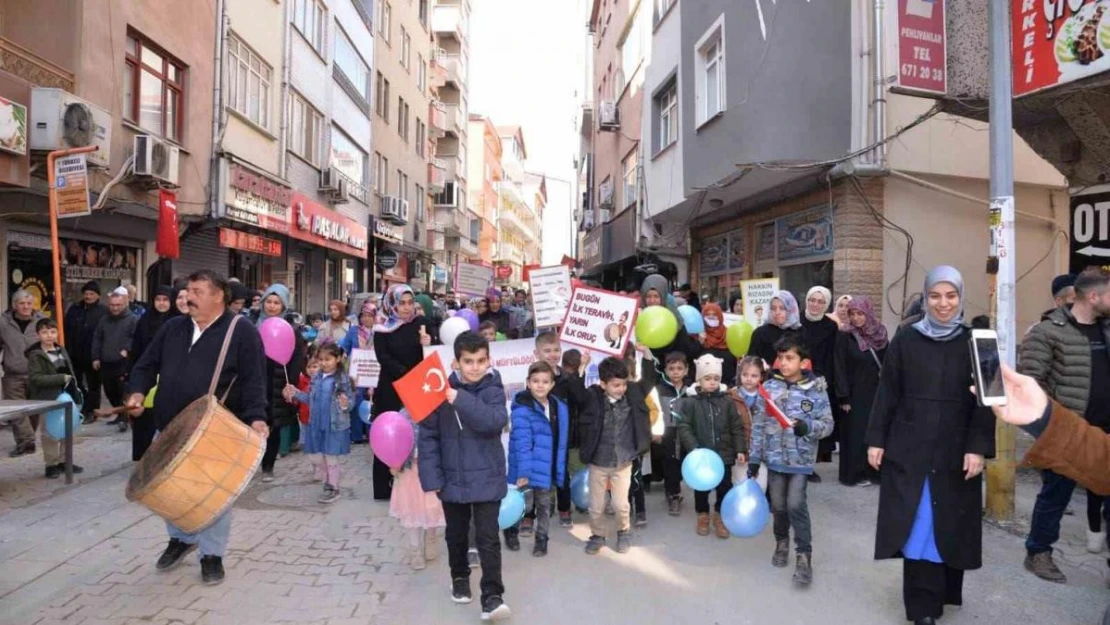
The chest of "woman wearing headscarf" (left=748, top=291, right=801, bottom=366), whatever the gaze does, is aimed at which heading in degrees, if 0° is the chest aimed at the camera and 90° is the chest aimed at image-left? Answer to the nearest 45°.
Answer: approximately 0°

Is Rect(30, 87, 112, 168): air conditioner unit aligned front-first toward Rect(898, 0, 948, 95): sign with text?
yes

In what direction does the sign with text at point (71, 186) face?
toward the camera

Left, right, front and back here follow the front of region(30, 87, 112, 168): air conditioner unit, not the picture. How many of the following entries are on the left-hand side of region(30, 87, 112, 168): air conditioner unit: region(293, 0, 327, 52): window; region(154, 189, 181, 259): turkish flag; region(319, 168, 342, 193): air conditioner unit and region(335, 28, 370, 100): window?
4

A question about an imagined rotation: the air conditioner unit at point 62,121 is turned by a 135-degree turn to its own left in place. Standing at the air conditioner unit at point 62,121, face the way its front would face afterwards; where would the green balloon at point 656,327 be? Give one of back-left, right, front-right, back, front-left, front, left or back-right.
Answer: back-right

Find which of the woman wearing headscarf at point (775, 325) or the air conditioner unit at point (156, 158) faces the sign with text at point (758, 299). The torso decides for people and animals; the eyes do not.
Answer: the air conditioner unit

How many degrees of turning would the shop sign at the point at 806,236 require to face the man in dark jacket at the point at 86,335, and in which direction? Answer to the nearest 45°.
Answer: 0° — it already faces them

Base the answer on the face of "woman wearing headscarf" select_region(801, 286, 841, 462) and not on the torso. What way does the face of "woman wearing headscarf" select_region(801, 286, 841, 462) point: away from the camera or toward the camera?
toward the camera

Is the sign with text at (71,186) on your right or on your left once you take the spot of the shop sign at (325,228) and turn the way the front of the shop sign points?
on your right

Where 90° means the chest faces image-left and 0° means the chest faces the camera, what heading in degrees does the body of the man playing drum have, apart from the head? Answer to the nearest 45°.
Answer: approximately 45°

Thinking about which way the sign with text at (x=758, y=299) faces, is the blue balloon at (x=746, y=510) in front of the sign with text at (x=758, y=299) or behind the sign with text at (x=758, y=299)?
in front

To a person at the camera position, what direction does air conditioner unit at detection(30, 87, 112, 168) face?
facing the viewer and to the right of the viewer

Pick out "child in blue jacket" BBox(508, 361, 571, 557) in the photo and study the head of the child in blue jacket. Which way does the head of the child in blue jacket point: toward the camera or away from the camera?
toward the camera

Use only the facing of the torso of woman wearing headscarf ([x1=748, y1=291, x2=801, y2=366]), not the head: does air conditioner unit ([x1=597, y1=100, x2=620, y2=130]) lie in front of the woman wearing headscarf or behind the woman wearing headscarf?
behind

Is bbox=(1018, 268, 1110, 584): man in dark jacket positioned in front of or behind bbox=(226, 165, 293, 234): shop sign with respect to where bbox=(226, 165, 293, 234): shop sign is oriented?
in front

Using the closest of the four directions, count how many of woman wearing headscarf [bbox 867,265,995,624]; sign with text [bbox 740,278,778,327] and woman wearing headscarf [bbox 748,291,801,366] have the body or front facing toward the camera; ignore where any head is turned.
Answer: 3

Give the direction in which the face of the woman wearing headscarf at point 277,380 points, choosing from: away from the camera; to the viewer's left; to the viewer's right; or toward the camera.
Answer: toward the camera

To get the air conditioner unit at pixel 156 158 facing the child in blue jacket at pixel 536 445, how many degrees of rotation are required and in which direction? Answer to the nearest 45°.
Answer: approximately 45° to its right

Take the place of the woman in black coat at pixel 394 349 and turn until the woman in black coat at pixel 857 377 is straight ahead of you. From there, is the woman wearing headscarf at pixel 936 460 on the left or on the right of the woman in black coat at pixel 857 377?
right
